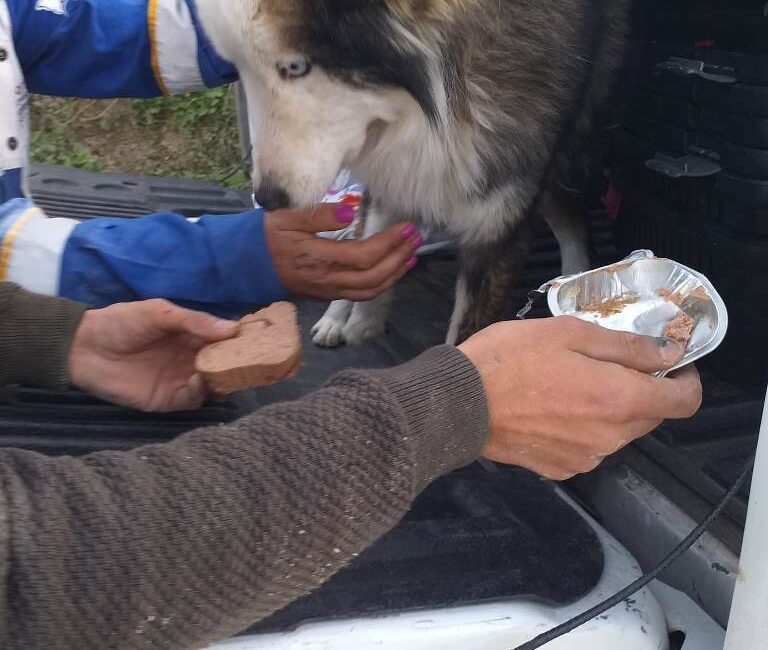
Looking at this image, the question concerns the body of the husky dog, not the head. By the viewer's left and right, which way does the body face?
facing the viewer and to the left of the viewer

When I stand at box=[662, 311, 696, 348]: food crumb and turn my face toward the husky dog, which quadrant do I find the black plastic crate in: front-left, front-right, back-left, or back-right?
front-right

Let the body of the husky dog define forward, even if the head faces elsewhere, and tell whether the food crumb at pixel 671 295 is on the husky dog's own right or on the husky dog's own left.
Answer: on the husky dog's own left

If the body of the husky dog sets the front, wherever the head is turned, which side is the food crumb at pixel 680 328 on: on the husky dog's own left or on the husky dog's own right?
on the husky dog's own left

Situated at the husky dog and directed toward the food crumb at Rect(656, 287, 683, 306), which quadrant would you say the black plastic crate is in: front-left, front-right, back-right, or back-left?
front-left
